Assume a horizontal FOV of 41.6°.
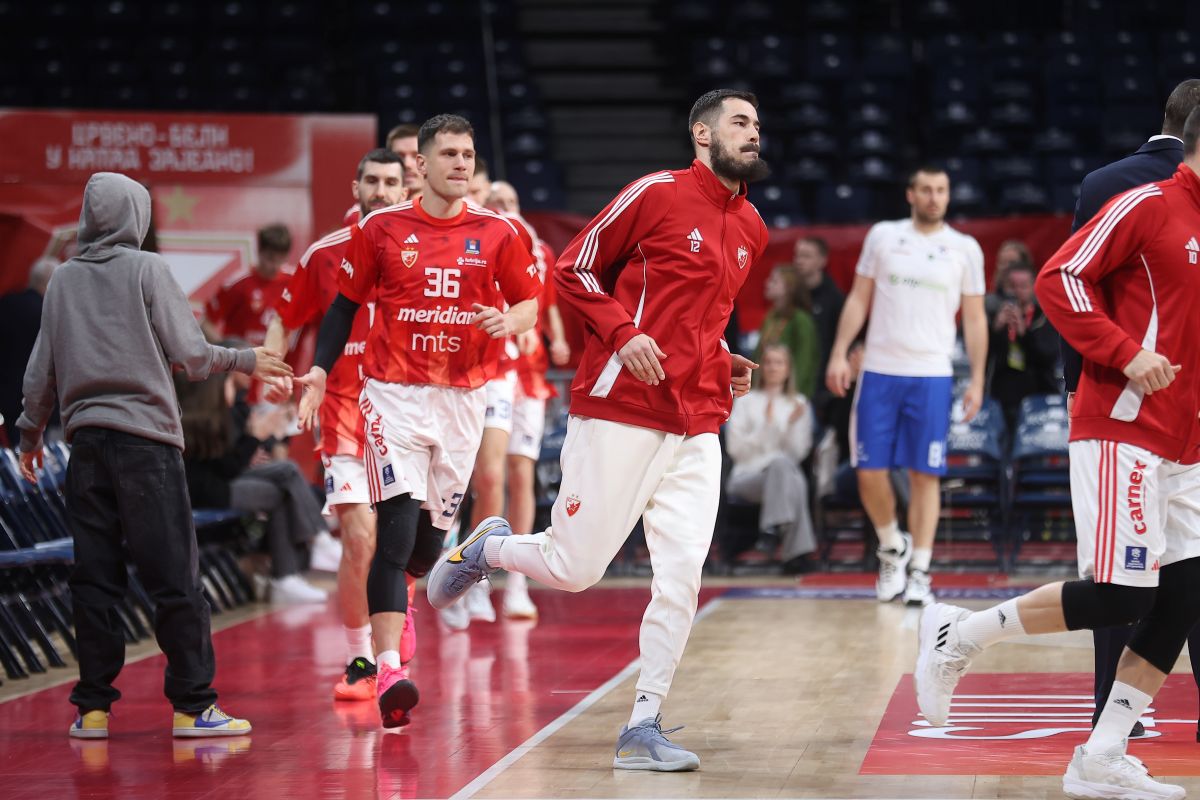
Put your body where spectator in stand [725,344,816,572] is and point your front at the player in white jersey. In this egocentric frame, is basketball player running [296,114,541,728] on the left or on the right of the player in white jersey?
right

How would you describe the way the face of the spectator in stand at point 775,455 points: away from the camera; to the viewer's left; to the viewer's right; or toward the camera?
toward the camera

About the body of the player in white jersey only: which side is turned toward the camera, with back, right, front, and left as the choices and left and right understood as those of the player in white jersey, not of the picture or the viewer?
front

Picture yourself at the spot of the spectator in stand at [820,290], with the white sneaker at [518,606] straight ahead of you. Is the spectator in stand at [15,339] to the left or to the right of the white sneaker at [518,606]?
right

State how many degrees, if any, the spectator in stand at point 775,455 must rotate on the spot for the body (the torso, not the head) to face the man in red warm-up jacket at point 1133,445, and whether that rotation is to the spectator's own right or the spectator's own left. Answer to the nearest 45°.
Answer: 0° — they already face them

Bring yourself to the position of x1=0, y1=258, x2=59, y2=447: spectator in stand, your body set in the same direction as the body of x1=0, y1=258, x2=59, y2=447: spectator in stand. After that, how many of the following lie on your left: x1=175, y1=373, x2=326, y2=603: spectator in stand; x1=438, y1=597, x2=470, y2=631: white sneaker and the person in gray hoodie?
0

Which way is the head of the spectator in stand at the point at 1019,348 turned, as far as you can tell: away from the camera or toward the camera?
toward the camera

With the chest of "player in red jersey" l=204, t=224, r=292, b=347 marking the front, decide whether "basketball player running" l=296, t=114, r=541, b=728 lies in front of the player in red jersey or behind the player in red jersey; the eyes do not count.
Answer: in front

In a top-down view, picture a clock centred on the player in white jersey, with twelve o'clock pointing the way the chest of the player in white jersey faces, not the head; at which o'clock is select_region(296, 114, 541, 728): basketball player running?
The basketball player running is roughly at 1 o'clock from the player in white jersey.

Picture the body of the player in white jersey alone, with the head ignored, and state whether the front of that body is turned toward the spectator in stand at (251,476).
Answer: no

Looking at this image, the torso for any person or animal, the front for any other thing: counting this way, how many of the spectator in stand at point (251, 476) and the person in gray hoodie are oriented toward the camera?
0

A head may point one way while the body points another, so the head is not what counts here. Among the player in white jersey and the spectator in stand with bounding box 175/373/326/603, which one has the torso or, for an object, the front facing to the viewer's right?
the spectator in stand

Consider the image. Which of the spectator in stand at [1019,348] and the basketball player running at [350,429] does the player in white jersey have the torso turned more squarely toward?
the basketball player running

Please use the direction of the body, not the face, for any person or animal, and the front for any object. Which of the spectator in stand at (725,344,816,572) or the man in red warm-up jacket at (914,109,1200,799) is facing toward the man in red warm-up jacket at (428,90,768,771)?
the spectator in stand

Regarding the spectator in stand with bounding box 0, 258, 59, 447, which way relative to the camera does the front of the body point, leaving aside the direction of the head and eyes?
to the viewer's right

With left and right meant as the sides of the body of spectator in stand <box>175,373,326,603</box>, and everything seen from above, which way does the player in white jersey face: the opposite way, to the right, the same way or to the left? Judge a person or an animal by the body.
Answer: to the right

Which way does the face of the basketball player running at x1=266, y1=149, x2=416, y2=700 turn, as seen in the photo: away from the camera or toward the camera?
toward the camera
